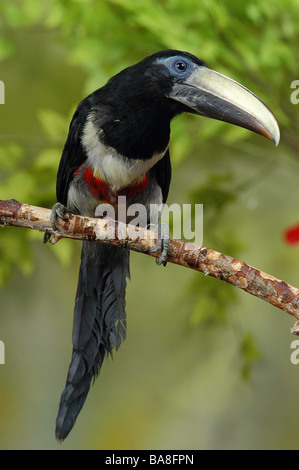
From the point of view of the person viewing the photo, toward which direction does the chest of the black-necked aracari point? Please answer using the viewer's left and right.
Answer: facing the viewer and to the right of the viewer
